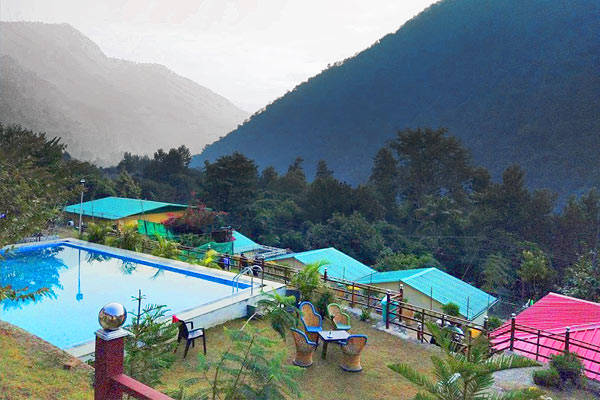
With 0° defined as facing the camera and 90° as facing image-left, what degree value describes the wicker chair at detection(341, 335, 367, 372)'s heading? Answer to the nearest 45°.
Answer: approximately 135°

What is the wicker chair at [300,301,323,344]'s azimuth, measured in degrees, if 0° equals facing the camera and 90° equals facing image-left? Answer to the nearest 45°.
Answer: approximately 315°

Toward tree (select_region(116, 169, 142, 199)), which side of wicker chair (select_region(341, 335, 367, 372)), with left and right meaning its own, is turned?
front

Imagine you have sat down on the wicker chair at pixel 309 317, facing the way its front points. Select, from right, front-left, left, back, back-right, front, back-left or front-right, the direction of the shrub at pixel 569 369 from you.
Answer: front-left

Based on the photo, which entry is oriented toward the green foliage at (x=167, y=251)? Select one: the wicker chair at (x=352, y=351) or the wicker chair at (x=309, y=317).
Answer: the wicker chair at (x=352, y=351)

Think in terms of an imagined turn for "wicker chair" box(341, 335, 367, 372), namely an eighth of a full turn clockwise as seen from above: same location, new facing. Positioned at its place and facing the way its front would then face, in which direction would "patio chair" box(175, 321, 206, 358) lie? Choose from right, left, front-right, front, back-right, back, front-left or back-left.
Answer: left

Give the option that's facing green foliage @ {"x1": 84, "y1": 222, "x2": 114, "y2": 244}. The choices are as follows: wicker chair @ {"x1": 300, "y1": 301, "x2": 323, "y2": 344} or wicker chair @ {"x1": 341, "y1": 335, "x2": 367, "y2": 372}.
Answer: wicker chair @ {"x1": 341, "y1": 335, "x2": 367, "y2": 372}

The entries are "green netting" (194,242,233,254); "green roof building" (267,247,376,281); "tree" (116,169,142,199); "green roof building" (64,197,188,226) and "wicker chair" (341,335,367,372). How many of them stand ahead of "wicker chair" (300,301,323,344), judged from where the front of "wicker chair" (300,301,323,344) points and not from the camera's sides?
1

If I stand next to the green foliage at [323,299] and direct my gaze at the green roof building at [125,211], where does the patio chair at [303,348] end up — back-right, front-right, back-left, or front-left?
back-left

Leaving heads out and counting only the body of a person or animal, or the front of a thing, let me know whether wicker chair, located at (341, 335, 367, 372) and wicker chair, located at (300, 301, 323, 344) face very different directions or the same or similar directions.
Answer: very different directions

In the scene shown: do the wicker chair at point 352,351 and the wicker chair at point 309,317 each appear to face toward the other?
yes

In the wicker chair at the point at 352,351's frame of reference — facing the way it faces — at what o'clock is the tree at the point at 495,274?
The tree is roughly at 2 o'clock from the wicker chair.

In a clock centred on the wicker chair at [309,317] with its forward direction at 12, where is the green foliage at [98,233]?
The green foliage is roughly at 6 o'clock from the wicker chair.

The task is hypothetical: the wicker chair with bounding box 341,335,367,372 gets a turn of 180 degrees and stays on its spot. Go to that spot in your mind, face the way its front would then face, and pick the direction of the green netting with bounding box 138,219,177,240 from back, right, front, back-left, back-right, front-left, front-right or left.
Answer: back

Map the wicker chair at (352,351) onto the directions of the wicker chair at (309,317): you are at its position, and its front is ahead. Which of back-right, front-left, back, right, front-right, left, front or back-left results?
front

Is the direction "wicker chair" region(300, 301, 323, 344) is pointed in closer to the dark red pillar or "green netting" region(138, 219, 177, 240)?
the dark red pillar

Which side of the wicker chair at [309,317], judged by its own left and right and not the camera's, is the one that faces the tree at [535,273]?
left
